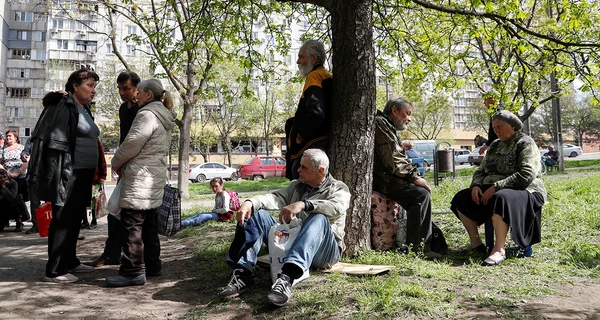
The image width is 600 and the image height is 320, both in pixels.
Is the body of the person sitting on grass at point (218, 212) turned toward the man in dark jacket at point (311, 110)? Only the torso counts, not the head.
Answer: no

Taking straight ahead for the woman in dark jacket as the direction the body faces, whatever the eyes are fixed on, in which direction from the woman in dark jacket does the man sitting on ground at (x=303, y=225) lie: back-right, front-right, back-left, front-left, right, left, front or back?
front-right

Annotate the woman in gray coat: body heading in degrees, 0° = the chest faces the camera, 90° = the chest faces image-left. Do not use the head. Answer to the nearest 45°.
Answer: approximately 90°

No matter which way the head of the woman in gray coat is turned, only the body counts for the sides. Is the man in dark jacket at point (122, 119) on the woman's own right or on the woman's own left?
on the woman's own right

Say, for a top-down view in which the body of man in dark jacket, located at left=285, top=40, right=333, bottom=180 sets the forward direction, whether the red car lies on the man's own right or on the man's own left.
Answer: on the man's own right

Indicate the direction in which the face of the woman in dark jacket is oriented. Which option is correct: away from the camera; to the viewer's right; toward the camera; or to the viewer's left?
to the viewer's right

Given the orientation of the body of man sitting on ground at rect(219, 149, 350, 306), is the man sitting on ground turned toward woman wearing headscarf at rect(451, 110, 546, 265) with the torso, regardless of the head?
no

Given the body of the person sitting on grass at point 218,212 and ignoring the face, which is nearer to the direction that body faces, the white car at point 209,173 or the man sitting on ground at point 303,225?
the man sitting on ground

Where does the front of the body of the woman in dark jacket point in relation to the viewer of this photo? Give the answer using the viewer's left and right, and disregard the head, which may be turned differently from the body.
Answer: facing to the right of the viewer

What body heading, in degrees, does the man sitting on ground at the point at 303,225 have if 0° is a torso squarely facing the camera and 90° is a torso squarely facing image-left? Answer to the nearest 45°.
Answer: approximately 45°

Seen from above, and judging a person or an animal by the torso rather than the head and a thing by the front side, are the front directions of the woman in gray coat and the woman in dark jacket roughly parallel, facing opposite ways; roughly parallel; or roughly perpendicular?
roughly parallel, facing opposite ways

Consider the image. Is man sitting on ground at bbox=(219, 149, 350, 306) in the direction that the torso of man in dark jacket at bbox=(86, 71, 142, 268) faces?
no

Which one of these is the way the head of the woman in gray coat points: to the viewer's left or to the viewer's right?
to the viewer's left
